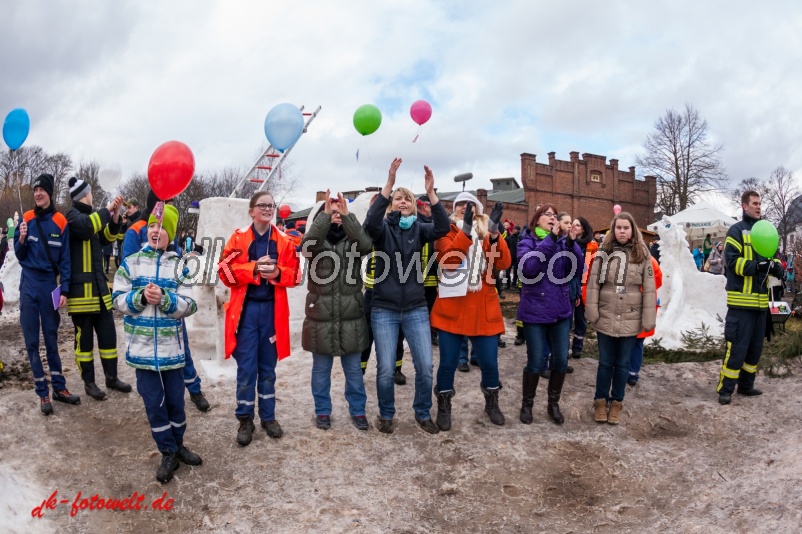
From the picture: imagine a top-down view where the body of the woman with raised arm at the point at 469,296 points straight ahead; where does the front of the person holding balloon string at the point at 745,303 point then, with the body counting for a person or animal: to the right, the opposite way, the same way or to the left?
the same way

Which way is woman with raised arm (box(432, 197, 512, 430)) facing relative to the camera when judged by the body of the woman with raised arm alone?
toward the camera

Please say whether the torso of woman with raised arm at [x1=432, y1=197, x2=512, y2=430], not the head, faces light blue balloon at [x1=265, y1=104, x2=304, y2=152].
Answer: no

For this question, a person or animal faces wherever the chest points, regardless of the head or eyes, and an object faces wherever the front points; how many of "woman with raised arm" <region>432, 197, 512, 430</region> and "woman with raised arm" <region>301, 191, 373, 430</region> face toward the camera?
2

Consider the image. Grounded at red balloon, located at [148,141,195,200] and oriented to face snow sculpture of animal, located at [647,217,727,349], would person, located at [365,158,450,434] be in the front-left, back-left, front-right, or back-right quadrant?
front-right

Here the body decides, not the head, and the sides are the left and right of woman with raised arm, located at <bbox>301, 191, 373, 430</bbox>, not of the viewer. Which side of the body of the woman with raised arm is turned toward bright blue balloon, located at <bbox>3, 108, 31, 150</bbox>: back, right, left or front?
right

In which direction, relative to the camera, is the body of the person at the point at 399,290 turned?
toward the camera

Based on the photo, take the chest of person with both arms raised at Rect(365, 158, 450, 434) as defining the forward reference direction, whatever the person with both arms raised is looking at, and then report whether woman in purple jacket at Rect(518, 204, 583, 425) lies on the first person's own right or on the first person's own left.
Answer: on the first person's own left

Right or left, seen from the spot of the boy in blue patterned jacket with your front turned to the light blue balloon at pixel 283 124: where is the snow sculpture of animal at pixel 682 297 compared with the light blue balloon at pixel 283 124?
right

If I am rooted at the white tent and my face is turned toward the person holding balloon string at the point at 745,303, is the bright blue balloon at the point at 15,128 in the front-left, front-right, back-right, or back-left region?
front-right

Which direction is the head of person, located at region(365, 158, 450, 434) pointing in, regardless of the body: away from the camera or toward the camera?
toward the camera

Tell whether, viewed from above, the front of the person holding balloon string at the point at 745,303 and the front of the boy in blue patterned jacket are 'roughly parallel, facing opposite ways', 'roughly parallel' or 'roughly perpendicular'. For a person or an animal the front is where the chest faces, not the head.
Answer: roughly parallel

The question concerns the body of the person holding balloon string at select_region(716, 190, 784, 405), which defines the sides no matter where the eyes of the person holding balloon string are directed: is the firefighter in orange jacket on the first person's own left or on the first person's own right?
on the first person's own right

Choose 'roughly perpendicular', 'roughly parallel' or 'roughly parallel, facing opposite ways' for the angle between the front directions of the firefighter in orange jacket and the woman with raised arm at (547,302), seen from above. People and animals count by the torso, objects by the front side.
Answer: roughly parallel

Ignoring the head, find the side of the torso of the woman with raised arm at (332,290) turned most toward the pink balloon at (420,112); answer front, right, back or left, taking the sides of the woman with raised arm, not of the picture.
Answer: back

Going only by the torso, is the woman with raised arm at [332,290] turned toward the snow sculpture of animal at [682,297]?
no
